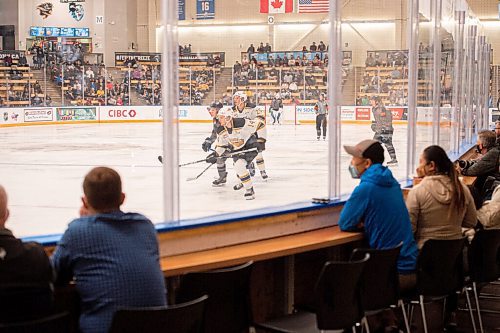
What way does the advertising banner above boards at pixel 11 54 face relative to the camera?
toward the camera

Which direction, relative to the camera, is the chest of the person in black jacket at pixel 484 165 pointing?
to the viewer's left

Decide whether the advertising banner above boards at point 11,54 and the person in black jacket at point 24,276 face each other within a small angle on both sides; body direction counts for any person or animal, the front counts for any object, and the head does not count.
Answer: yes

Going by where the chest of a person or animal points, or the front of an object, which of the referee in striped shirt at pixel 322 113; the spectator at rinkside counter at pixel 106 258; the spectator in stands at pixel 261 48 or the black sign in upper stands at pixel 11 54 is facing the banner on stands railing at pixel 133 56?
the spectator at rinkside counter at pixel 106 258

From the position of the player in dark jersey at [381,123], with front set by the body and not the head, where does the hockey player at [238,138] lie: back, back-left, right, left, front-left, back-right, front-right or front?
front-right

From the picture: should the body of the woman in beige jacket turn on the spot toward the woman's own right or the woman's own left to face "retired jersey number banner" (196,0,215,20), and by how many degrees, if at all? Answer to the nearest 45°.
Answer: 0° — they already face it

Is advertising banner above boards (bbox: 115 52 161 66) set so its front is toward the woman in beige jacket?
yes

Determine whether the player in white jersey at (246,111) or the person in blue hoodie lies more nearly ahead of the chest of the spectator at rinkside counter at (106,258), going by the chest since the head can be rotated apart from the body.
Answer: the player in white jersey

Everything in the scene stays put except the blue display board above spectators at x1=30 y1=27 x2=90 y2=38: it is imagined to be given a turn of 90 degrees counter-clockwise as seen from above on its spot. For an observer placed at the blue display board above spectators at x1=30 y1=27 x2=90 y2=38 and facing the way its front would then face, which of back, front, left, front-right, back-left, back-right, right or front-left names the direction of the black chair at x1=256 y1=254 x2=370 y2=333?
right

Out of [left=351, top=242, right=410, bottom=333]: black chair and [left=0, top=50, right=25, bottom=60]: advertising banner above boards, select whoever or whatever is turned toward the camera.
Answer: the advertising banner above boards

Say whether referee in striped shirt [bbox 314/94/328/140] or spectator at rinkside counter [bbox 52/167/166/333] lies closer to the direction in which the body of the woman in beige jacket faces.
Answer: the referee in striped shirt

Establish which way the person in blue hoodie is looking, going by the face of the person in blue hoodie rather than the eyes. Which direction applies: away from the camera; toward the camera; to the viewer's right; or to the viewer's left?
to the viewer's left

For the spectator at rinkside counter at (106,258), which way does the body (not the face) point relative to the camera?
away from the camera

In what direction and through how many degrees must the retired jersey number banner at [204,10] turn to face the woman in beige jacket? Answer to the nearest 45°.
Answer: approximately 45° to its left

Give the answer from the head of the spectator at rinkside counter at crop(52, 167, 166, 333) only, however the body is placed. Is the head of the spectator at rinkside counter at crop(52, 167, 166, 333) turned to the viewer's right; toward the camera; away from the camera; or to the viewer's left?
away from the camera
